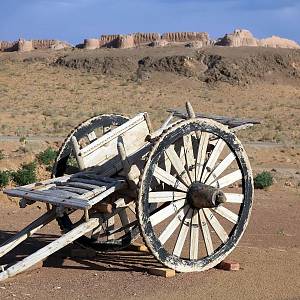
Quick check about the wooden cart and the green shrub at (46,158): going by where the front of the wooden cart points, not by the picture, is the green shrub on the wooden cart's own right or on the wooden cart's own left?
on the wooden cart's own right

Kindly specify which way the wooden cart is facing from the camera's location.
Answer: facing the viewer and to the left of the viewer

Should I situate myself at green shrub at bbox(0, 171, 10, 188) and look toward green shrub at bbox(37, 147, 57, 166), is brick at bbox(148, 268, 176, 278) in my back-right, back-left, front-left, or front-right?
back-right

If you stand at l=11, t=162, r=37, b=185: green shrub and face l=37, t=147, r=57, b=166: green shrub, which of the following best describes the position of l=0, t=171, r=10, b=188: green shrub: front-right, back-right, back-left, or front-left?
back-left

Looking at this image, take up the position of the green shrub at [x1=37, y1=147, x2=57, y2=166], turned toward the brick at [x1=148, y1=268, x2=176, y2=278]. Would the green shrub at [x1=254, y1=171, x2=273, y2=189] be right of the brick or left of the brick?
left

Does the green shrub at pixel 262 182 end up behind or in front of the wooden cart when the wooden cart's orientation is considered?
behind
